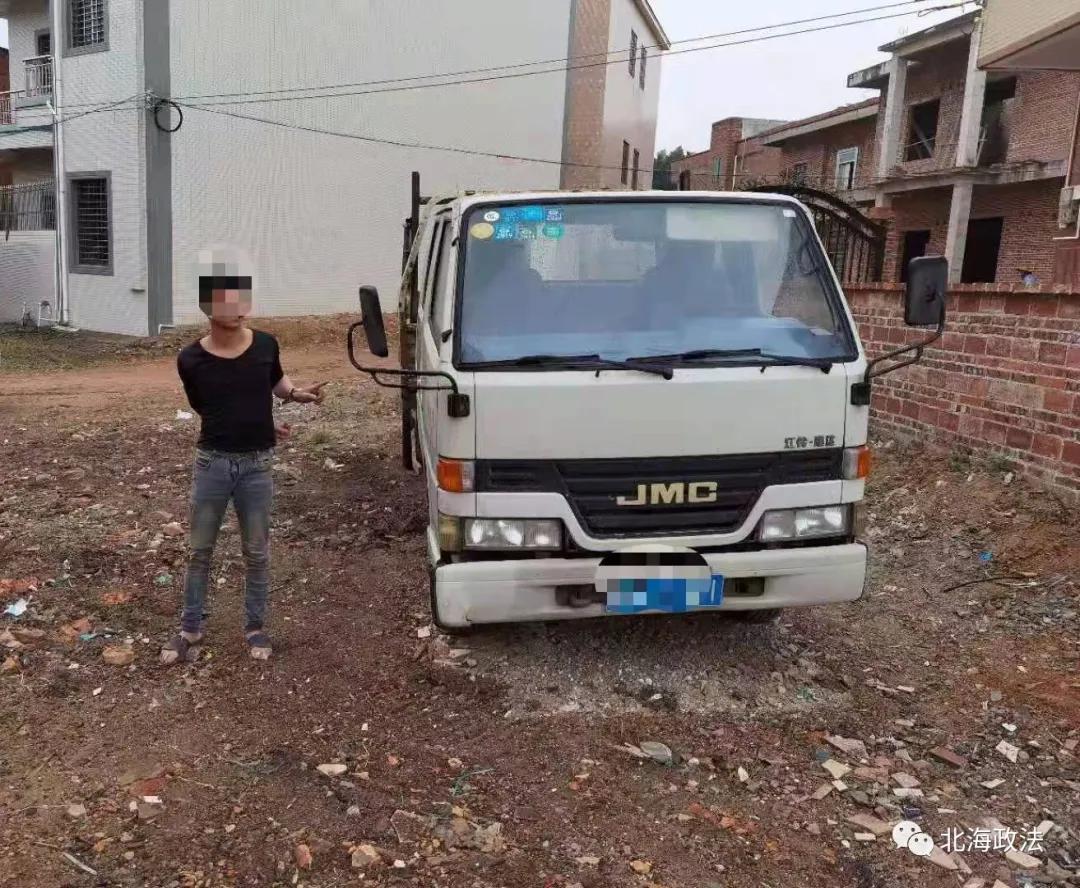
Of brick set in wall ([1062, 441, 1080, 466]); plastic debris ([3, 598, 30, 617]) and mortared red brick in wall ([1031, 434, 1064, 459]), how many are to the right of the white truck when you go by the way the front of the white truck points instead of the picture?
1

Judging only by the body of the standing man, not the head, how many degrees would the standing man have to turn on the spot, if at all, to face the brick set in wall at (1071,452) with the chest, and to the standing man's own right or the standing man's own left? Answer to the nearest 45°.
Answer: approximately 90° to the standing man's own left

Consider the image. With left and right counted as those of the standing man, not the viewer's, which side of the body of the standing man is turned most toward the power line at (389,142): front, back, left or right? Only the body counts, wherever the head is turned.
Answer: back

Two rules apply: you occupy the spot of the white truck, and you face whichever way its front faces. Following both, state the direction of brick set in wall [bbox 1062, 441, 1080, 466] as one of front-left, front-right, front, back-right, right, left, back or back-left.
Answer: back-left

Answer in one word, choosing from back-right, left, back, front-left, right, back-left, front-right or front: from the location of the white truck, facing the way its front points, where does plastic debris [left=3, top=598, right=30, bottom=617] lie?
right

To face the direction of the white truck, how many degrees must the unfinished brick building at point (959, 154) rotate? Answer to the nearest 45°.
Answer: approximately 45° to its left

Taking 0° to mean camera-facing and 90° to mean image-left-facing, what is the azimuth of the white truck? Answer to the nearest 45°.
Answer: approximately 0°

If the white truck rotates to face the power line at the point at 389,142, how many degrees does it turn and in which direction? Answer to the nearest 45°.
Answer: approximately 180°

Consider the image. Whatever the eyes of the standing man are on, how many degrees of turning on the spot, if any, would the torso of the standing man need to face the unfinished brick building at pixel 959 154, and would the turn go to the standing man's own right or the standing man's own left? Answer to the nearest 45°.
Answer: approximately 135° to the standing man's own left

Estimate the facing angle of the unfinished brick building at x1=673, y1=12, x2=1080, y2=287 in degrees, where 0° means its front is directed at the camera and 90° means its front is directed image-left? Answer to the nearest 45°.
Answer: approximately 45°
